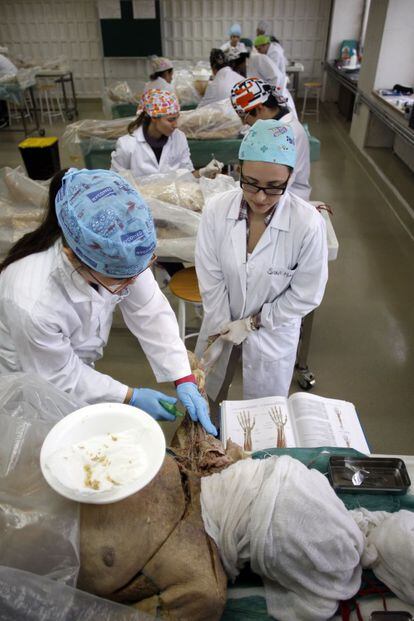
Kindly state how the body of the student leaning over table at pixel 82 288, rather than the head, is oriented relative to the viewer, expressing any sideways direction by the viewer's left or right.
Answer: facing the viewer and to the right of the viewer

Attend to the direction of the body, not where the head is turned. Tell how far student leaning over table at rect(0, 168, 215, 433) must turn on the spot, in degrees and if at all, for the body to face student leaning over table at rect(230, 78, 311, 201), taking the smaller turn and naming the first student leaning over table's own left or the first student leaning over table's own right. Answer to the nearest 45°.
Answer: approximately 90° to the first student leaning over table's own left

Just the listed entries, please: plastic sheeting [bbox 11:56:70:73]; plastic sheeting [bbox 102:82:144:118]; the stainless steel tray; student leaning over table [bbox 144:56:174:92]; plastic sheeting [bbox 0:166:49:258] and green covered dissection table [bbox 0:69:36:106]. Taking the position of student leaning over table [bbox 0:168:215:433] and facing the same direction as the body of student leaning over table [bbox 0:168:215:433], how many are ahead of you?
1

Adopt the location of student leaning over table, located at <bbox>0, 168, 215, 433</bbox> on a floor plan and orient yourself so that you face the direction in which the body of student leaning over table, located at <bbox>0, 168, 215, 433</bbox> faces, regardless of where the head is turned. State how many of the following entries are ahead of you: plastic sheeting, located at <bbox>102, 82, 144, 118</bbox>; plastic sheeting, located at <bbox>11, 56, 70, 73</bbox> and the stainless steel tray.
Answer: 1

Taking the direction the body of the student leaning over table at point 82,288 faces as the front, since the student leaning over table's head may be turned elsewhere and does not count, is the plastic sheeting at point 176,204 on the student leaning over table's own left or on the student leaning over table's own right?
on the student leaning over table's own left

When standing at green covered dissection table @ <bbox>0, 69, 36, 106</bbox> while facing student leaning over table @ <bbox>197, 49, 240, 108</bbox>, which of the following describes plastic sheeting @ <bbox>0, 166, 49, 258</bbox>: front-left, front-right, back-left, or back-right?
front-right

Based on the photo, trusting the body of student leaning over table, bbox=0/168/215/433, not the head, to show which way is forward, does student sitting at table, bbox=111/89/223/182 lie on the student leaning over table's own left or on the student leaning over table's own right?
on the student leaning over table's own left

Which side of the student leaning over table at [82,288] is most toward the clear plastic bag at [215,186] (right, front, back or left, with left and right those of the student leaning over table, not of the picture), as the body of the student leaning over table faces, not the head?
left

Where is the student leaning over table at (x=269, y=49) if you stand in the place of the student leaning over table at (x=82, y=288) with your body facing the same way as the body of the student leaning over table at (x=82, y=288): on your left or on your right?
on your left

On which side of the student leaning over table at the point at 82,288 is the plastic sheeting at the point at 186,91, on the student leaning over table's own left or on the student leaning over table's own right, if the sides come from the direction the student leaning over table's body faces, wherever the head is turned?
on the student leaning over table's own left

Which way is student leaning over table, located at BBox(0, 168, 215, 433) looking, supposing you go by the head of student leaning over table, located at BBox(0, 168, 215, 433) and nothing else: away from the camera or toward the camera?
toward the camera
